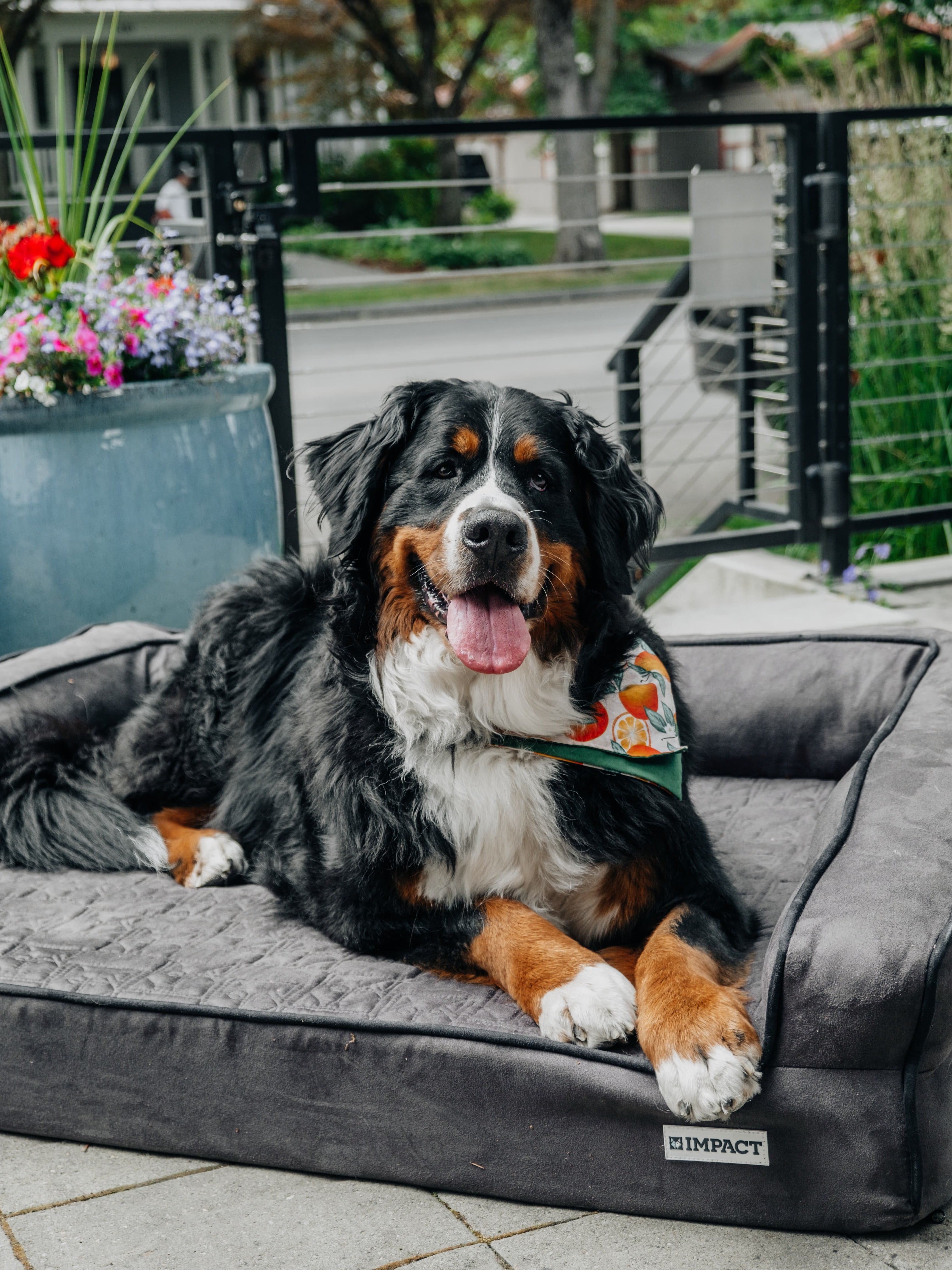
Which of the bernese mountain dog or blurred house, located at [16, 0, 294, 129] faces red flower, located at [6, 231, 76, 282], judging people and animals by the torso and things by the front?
the blurred house

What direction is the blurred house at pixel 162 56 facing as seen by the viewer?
toward the camera

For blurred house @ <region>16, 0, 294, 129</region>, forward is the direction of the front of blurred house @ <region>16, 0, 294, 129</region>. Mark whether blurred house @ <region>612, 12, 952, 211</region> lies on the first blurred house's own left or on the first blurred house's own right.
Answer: on the first blurred house's own left

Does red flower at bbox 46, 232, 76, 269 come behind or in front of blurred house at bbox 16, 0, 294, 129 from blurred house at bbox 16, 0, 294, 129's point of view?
in front

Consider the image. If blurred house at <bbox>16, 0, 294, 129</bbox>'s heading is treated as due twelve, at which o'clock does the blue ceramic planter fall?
The blue ceramic planter is roughly at 12 o'clock from the blurred house.

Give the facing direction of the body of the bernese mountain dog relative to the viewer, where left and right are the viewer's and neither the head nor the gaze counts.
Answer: facing the viewer and to the right of the viewer

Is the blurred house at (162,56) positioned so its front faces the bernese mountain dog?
yes

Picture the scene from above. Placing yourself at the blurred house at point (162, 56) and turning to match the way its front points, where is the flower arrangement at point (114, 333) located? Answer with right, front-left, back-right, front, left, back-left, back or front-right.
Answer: front

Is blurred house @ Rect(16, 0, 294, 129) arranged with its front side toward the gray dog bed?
yes

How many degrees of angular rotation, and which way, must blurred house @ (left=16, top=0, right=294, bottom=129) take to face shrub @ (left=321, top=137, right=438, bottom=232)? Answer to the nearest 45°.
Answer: approximately 45° to its left

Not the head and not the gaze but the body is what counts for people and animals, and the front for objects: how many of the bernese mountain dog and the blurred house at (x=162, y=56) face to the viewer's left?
0

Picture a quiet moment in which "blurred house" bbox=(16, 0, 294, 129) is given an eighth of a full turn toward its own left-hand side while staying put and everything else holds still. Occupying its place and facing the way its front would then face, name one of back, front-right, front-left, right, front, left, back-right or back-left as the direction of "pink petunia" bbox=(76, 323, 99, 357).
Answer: front-right

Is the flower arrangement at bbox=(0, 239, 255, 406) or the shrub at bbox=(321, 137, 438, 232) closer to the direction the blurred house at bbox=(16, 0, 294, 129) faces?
the flower arrangement

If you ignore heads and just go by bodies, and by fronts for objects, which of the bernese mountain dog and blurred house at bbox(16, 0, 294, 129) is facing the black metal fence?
the blurred house

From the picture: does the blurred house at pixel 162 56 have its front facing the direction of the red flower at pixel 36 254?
yes

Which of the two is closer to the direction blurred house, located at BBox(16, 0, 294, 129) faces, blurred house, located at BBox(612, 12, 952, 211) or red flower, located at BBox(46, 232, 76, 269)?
the red flower

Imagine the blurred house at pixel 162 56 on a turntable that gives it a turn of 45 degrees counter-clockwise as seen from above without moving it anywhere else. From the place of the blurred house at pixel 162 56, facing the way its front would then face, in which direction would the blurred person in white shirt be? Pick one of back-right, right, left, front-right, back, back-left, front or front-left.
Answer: front-right

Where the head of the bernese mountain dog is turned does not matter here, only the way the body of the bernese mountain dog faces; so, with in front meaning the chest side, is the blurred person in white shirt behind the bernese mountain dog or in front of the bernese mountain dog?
behind

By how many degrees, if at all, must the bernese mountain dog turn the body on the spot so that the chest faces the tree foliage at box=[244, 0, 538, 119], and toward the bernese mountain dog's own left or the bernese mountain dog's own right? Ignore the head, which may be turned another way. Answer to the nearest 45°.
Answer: approximately 135° to the bernese mountain dog's own left
